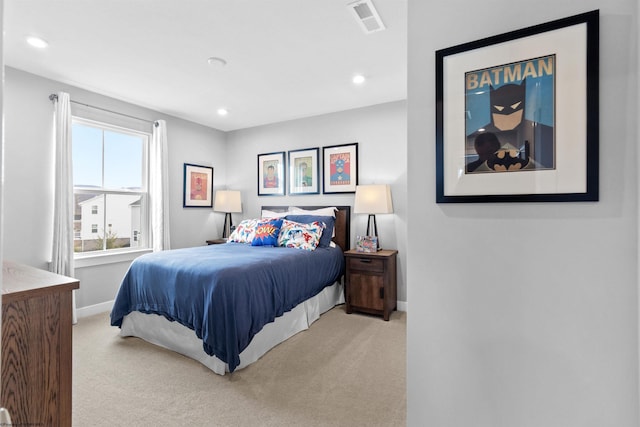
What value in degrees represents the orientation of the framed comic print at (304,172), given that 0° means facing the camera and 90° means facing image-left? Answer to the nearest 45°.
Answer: approximately 45°

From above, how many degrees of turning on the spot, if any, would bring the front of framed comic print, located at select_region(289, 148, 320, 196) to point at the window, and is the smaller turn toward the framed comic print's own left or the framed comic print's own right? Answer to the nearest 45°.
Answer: approximately 45° to the framed comic print's own right

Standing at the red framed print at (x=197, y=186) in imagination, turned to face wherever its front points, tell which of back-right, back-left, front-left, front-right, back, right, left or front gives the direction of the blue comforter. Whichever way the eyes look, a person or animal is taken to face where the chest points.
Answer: front-right

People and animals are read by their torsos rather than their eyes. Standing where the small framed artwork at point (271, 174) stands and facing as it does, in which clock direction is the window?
The window is roughly at 1 o'clock from the small framed artwork.

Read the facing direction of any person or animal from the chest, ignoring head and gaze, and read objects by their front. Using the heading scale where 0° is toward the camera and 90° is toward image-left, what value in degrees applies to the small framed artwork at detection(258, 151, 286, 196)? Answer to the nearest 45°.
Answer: approximately 45°

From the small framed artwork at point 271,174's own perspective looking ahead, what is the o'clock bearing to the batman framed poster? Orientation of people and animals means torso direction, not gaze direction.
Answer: The batman framed poster is roughly at 10 o'clock from the small framed artwork.

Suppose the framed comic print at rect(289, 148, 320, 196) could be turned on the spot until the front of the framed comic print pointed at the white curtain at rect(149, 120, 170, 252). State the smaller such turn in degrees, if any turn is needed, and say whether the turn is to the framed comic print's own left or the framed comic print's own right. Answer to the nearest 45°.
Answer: approximately 45° to the framed comic print's own right

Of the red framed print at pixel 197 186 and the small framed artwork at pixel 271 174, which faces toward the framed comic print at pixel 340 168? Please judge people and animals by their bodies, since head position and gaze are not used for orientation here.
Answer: the red framed print

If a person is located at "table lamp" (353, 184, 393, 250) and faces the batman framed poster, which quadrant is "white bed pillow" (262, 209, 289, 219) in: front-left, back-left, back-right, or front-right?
back-right
